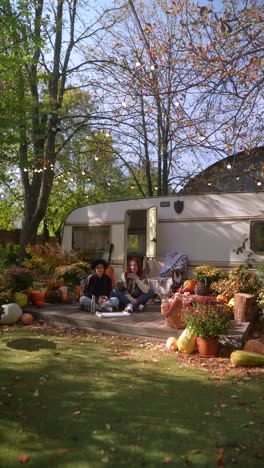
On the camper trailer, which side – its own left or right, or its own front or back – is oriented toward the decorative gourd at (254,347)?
right

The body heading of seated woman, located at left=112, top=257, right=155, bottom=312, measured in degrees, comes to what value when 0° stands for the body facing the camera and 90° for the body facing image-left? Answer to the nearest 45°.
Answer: approximately 0°

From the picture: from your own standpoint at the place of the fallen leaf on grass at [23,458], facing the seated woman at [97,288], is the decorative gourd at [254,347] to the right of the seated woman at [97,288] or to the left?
right

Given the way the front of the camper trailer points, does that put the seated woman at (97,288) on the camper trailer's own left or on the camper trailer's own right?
on the camper trailer's own right

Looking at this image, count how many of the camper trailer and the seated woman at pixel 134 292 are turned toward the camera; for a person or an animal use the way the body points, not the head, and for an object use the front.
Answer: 1

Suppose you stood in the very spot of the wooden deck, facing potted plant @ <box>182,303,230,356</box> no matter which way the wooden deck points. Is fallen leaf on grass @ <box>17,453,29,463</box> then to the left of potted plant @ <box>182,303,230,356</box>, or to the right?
right

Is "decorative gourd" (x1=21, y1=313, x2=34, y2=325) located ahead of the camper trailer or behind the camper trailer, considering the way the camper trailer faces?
behind

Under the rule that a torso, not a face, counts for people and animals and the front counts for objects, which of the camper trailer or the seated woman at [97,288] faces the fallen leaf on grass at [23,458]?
the seated woman

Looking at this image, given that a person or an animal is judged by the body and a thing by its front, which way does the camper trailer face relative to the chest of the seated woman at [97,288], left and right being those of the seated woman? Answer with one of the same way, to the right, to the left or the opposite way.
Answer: to the left

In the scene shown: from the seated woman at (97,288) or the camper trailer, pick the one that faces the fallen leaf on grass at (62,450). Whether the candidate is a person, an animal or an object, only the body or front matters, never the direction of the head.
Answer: the seated woman

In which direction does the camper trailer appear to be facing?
to the viewer's right
